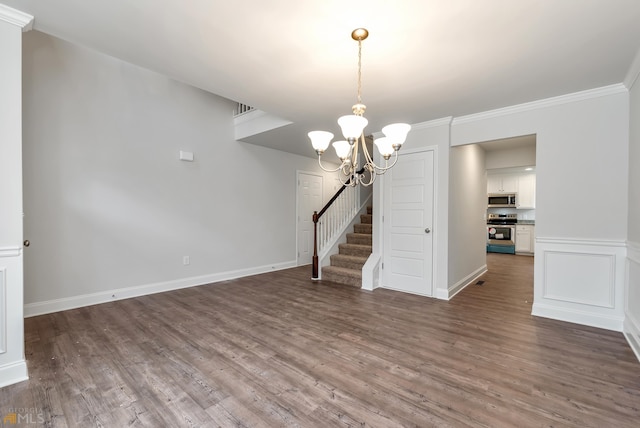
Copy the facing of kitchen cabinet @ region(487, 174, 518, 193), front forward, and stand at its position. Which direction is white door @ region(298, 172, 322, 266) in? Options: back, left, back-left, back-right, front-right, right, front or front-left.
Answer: front-right

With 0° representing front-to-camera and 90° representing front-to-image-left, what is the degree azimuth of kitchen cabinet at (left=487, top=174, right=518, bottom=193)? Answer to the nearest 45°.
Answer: approximately 0°

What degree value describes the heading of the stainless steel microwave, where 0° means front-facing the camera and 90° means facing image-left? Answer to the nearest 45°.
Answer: approximately 0°

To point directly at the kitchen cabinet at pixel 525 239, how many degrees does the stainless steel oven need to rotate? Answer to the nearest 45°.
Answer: approximately 90° to its left

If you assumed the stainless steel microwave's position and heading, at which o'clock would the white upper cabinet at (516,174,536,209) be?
The white upper cabinet is roughly at 9 o'clock from the stainless steel microwave.

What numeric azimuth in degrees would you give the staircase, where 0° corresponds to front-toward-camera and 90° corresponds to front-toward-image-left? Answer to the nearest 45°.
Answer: approximately 45°
